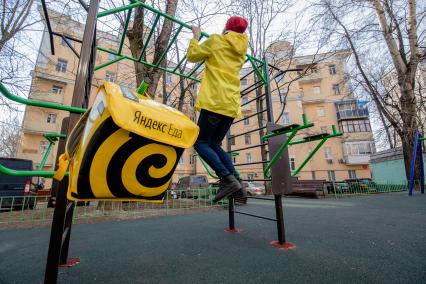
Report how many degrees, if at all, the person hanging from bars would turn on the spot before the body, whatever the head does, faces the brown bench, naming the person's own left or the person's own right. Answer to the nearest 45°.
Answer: approximately 90° to the person's own right

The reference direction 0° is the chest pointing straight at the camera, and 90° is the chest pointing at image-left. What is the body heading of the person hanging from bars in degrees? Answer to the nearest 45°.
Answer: approximately 135°

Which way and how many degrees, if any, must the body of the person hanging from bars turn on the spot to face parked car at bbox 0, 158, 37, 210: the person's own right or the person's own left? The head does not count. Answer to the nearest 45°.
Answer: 0° — they already face it
